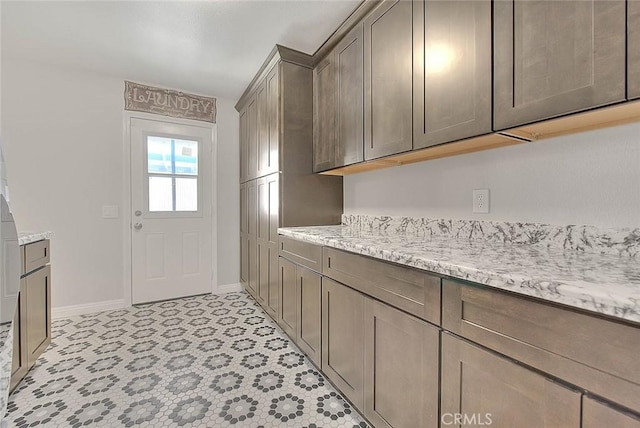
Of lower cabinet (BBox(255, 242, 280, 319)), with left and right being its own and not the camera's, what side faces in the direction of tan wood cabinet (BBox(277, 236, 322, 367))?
left

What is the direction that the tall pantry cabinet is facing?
to the viewer's left

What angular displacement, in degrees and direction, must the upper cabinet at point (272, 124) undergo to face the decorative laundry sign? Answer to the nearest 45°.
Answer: approximately 45° to its right

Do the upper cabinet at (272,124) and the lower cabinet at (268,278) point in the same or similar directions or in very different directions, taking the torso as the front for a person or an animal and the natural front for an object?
same or similar directions

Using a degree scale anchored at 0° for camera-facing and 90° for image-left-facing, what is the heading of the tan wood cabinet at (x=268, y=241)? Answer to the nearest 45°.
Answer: approximately 90°

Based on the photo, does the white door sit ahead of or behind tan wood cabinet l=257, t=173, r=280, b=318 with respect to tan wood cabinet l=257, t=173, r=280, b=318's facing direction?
ahead

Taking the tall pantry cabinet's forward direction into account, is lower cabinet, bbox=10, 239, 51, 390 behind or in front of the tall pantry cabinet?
in front

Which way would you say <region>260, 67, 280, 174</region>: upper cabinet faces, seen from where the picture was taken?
facing to the left of the viewer

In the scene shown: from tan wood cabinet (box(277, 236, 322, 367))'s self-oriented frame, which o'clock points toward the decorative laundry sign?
The decorative laundry sign is roughly at 3 o'clock from the tan wood cabinet.

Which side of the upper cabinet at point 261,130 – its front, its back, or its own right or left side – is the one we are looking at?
left

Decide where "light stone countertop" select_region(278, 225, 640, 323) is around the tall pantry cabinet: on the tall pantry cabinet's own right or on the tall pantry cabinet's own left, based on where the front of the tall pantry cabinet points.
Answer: on the tall pantry cabinet's own left

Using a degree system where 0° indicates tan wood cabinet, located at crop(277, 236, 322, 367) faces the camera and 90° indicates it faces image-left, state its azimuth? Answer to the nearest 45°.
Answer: approximately 45°

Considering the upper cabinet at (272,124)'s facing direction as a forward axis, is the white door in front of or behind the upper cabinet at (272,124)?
in front

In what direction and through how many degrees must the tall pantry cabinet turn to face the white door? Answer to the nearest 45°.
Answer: approximately 45° to its right

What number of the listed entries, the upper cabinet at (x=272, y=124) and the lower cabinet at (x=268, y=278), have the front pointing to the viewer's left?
2
